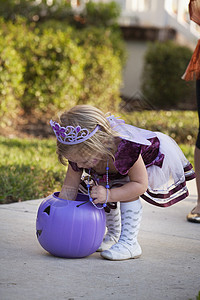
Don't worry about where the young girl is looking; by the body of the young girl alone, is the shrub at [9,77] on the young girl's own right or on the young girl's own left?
on the young girl's own right

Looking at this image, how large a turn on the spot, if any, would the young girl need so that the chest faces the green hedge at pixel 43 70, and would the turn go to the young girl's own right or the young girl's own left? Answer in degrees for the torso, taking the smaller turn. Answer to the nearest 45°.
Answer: approximately 135° to the young girl's own right

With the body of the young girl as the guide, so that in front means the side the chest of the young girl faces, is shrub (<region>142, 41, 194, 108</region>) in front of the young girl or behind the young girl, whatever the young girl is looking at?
behind

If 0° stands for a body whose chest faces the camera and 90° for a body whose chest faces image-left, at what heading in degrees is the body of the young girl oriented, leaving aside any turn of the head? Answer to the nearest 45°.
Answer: approximately 45°
